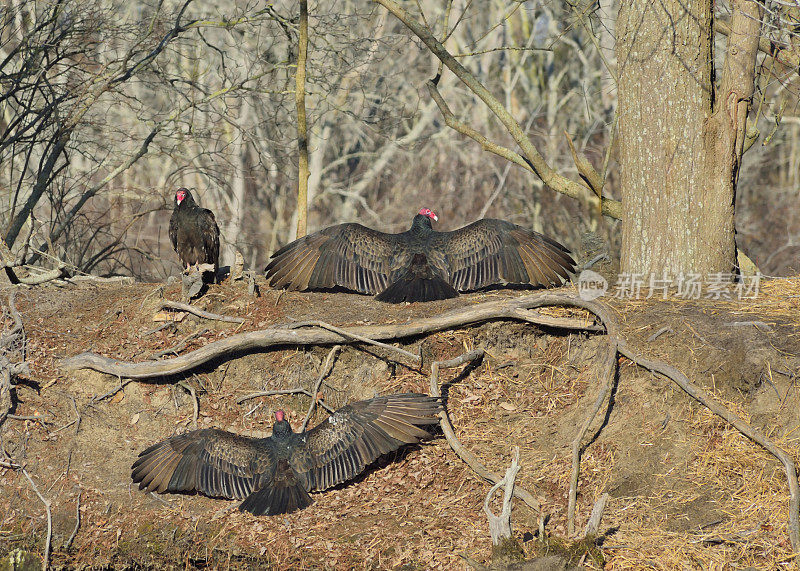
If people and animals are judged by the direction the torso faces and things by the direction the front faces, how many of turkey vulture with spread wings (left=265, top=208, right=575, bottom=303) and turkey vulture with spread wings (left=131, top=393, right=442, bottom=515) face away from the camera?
2

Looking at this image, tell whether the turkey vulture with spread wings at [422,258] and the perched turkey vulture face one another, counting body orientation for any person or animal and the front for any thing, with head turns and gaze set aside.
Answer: no

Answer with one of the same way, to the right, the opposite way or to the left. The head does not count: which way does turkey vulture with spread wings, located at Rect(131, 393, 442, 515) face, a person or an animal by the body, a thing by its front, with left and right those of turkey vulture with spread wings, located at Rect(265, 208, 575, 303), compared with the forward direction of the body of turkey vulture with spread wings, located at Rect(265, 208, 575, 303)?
the same way

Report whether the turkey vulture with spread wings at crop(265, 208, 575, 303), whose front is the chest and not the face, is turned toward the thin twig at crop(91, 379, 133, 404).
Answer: no

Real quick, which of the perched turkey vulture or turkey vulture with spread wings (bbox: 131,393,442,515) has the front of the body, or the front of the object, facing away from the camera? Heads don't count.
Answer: the turkey vulture with spread wings

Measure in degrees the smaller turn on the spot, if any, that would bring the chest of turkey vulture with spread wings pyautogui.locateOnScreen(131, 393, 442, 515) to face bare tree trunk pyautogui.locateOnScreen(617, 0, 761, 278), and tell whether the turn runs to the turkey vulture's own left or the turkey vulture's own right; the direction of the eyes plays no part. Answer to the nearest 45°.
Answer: approximately 90° to the turkey vulture's own right

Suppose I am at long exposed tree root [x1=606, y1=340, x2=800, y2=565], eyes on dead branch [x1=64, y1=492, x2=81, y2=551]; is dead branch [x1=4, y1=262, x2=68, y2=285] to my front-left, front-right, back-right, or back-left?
front-right

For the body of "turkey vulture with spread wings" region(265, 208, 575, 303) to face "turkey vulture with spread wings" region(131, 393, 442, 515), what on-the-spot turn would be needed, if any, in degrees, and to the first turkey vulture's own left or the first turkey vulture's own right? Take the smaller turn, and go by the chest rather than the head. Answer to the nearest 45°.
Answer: approximately 135° to the first turkey vulture's own left

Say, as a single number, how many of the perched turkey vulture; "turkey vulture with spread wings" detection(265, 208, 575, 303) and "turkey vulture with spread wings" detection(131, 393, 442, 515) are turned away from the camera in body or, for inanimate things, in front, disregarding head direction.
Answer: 2

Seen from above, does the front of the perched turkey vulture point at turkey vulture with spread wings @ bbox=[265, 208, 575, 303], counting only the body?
no

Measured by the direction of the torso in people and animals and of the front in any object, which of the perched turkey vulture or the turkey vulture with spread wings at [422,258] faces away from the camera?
the turkey vulture with spread wings

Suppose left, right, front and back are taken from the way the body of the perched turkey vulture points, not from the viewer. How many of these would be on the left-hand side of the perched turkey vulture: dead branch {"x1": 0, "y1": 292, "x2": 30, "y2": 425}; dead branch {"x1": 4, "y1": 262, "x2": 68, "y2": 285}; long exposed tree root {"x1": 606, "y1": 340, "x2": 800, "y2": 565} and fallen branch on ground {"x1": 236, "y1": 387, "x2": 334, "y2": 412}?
2

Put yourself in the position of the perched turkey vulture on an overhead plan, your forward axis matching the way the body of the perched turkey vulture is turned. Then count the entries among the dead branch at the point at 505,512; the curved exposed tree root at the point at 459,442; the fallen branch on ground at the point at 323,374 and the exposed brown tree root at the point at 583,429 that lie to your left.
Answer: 4

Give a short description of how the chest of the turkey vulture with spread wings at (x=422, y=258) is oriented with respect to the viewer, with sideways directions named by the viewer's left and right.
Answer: facing away from the viewer

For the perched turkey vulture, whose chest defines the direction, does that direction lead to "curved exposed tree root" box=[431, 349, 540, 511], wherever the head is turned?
no

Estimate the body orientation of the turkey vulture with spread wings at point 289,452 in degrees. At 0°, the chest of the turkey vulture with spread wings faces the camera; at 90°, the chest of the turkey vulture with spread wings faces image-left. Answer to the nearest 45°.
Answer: approximately 180°

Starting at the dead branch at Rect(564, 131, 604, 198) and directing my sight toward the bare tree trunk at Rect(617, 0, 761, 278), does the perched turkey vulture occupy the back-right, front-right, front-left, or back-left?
back-right
